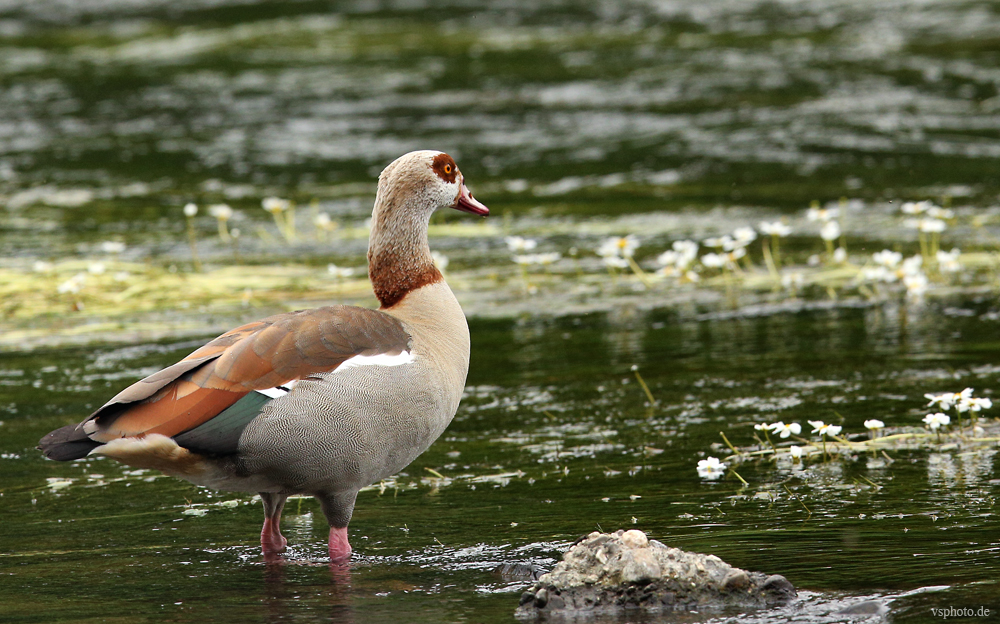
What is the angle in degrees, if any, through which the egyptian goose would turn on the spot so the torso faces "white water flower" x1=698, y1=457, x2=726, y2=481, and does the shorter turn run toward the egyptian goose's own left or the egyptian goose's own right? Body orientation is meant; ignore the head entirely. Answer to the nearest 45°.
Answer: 0° — it already faces it

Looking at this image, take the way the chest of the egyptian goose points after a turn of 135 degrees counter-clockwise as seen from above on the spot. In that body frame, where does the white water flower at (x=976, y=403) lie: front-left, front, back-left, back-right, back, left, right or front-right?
back-right

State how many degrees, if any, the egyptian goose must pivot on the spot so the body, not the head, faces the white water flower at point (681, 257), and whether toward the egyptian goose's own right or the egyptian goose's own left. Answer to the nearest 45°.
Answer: approximately 45° to the egyptian goose's own left

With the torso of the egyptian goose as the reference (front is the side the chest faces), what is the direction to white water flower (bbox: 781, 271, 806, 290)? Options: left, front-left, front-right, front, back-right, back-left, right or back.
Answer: front-left

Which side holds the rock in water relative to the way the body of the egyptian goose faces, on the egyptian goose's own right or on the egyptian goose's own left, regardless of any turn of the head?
on the egyptian goose's own right

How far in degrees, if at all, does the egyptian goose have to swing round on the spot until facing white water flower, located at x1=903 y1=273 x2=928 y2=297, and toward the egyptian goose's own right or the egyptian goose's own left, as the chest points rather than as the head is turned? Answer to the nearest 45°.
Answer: approximately 45° to the egyptian goose's own left

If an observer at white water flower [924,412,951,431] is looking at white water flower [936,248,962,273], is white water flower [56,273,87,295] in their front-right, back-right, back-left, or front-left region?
front-left

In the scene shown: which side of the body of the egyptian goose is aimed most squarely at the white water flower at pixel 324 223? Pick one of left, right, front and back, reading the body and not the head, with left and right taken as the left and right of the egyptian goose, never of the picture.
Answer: left

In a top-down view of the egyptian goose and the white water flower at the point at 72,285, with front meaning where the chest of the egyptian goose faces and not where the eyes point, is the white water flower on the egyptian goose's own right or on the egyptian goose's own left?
on the egyptian goose's own left

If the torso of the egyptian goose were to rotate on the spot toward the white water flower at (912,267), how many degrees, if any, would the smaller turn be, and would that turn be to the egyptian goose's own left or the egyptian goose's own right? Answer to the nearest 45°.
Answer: approximately 45° to the egyptian goose's own left

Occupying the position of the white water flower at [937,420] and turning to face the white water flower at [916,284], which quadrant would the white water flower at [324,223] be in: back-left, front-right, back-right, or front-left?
front-left

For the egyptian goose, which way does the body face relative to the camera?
to the viewer's right

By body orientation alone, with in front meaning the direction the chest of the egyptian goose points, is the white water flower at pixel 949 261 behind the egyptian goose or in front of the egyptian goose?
in front

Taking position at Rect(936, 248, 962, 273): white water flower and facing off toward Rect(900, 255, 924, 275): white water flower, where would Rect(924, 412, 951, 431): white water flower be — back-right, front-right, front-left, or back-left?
front-left
